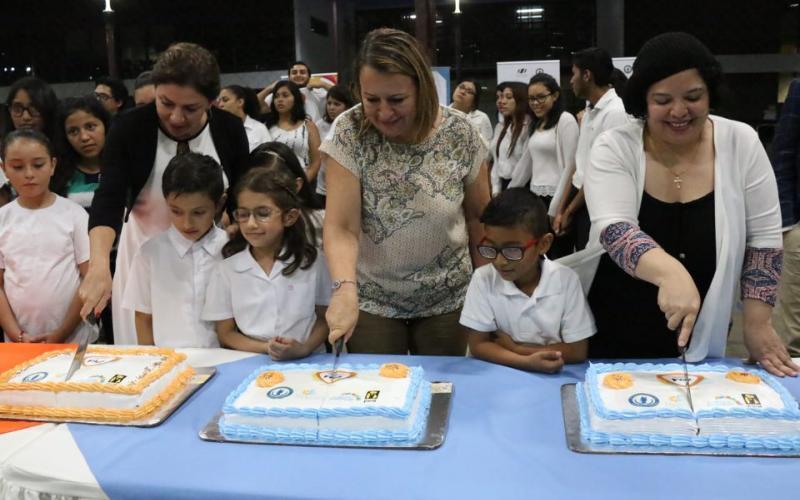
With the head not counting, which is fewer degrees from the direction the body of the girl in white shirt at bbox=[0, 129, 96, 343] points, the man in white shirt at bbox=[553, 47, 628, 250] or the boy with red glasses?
the boy with red glasses

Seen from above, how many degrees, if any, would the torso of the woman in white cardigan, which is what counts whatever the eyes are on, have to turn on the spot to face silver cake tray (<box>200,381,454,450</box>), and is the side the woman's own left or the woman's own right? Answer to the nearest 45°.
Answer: approximately 45° to the woman's own right

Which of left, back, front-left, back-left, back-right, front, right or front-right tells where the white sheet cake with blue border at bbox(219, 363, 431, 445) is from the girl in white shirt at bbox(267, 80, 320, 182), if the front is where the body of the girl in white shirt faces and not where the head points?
front-left

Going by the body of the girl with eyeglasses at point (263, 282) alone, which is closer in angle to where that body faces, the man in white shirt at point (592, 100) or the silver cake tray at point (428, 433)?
the silver cake tray

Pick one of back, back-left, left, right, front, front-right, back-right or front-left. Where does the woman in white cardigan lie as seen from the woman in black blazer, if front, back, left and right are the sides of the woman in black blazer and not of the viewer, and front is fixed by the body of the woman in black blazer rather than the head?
front-left

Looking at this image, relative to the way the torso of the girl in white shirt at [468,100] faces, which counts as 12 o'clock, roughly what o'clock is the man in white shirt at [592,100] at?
The man in white shirt is roughly at 10 o'clock from the girl in white shirt.

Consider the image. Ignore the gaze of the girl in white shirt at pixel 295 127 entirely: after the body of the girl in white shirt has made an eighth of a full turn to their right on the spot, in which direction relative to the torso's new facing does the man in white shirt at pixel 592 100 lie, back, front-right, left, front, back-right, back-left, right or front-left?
back-left

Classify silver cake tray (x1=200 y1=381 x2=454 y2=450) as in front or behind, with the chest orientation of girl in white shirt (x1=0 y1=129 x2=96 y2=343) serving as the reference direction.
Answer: in front

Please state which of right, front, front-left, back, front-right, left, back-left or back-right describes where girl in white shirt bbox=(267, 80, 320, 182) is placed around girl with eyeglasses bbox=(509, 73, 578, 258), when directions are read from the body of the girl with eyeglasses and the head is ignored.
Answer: front-right
